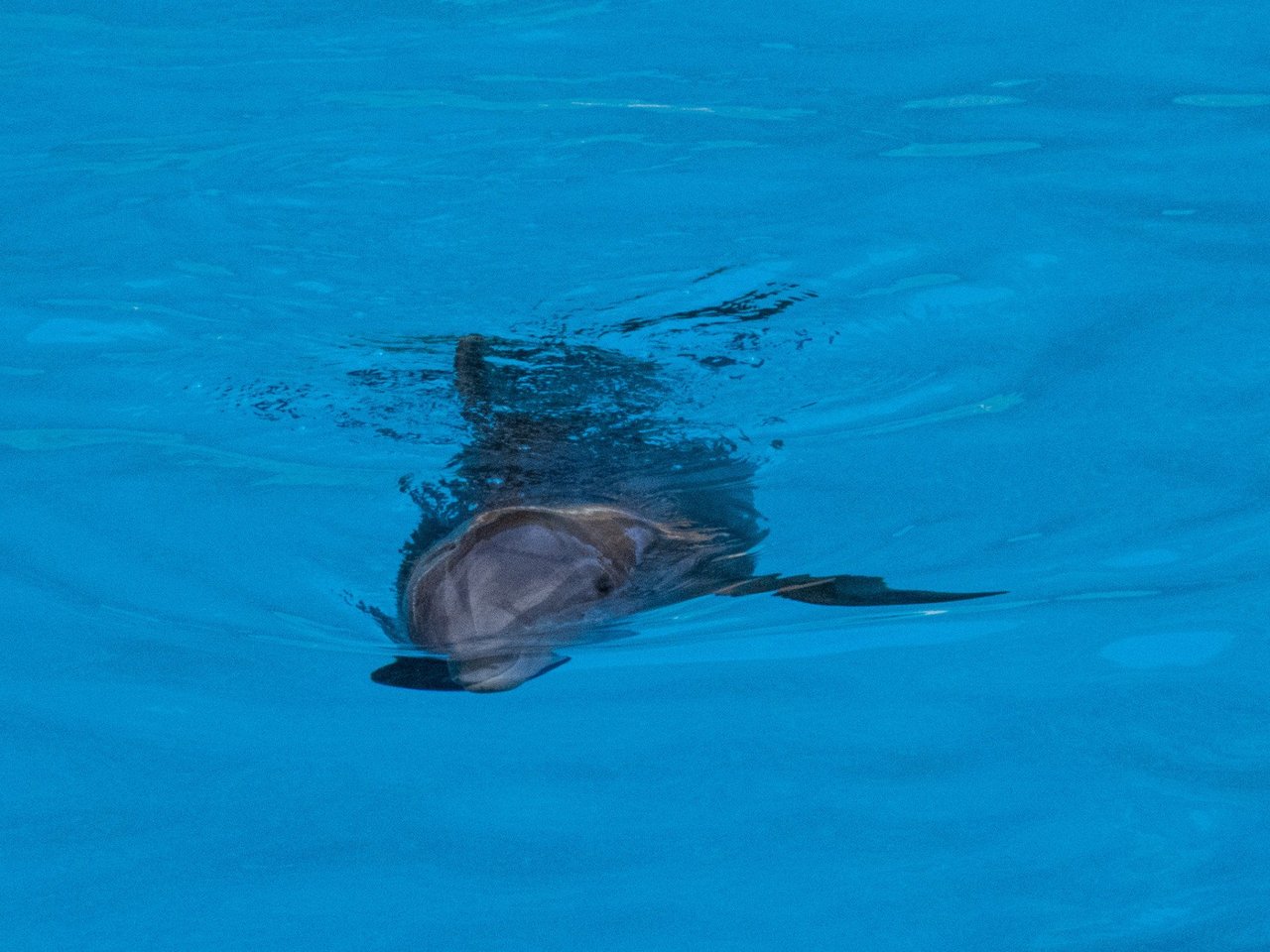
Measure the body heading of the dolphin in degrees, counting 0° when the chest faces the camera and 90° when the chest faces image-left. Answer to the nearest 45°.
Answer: approximately 45°
